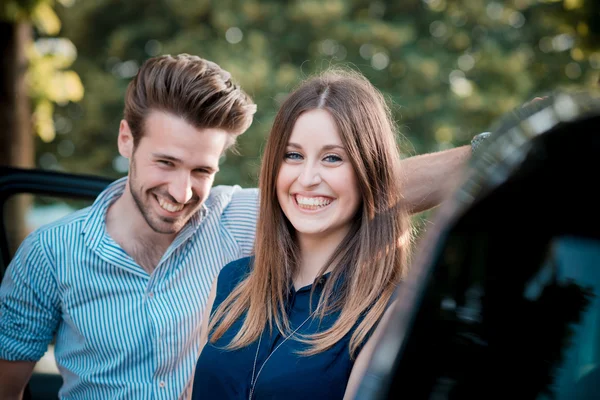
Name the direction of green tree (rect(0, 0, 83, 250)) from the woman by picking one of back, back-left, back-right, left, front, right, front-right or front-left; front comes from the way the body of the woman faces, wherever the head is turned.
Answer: back-right

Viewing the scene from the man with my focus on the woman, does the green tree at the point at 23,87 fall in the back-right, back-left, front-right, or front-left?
back-left

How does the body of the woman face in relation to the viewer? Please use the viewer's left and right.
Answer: facing the viewer

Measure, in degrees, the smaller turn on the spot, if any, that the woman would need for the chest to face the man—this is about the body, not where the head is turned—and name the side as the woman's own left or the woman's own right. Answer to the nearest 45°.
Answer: approximately 135° to the woman's own right

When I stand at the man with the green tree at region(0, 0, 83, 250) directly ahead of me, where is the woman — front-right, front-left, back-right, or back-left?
back-right

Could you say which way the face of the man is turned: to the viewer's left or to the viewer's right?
to the viewer's right
